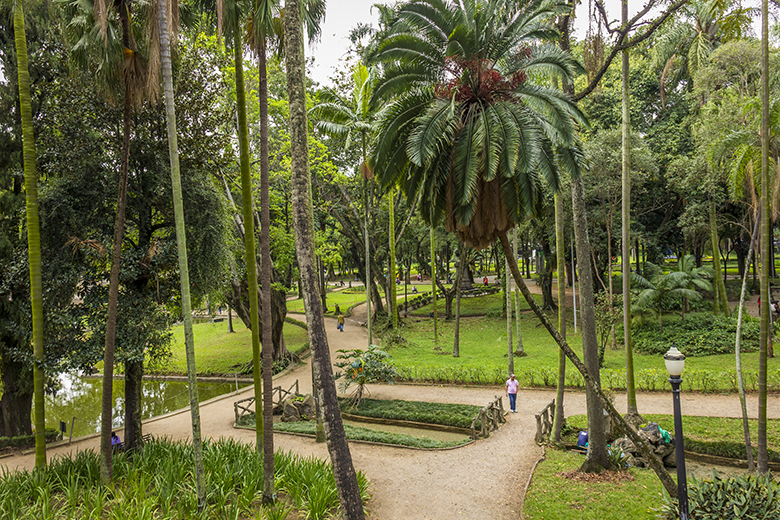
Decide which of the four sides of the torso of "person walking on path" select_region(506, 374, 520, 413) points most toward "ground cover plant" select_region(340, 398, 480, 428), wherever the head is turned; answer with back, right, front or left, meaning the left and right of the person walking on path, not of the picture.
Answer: right

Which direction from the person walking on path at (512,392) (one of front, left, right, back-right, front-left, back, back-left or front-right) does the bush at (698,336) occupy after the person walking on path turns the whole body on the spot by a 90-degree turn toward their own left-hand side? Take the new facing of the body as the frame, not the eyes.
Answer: front-left

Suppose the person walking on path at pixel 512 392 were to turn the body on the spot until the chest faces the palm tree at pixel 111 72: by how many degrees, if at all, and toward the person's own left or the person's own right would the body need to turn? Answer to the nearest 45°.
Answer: approximately 45° to the person's own right

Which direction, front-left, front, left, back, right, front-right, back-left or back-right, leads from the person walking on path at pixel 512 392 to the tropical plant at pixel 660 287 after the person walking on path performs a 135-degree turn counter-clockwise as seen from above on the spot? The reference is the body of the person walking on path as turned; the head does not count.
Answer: front

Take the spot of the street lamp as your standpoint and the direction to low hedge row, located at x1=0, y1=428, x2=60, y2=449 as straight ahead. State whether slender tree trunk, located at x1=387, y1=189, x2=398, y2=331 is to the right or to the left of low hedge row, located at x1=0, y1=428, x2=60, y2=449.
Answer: right

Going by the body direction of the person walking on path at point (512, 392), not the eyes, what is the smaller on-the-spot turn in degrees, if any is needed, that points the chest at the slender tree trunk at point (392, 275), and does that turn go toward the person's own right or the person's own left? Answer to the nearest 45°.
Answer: approximately 135° to the person's own right

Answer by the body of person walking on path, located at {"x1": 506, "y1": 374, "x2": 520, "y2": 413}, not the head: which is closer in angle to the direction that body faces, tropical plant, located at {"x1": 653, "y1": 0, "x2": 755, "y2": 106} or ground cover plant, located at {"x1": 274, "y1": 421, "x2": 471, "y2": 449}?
the ground cover plant

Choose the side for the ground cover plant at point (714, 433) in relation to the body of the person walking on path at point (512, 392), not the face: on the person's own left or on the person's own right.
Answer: on the person's own left

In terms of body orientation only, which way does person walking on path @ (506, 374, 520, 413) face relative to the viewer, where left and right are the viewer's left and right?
facing the viewer

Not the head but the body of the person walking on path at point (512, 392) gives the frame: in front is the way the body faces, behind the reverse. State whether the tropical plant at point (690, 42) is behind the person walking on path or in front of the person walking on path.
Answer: behind

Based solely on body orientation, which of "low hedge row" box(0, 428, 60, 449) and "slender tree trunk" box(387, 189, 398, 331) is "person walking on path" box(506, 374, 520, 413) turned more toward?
the low hedge row
